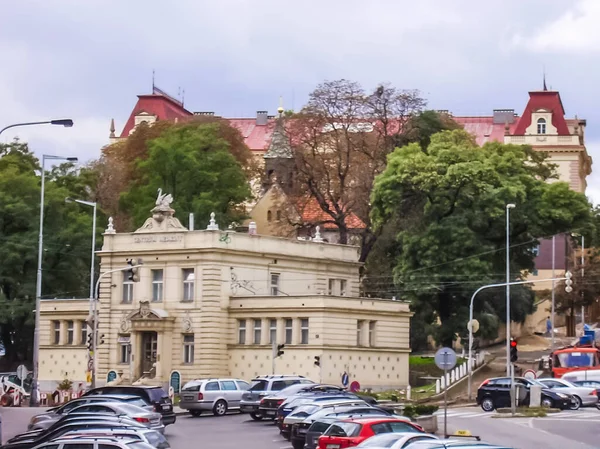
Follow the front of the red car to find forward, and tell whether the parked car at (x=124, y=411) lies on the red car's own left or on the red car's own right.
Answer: on the red car's own left

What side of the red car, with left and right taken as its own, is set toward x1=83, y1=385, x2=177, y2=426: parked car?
left

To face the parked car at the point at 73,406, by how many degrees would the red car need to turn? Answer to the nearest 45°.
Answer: approximately 90° to its left

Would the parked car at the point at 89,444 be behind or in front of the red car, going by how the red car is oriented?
behind

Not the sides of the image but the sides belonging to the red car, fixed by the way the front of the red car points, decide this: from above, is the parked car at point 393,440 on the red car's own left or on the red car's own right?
on the red car's own right

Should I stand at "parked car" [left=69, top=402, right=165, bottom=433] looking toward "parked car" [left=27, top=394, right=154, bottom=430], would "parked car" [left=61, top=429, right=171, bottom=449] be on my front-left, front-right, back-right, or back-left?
back-left
